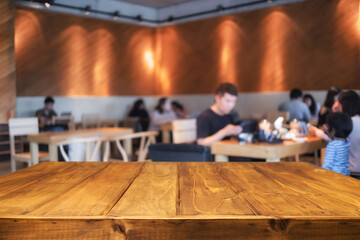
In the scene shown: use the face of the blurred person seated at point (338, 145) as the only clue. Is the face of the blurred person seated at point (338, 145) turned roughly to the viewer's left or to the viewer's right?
to the viewer's left

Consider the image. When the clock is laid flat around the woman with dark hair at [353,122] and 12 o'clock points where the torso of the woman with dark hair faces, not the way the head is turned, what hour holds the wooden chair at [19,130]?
The wooden chair is roughly at 12 o'clock from the woman with dark hair.

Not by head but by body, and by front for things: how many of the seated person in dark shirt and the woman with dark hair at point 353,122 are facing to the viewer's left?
1

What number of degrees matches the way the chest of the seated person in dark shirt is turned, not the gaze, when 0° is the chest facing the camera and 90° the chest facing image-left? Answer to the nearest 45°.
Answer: approximately 315°

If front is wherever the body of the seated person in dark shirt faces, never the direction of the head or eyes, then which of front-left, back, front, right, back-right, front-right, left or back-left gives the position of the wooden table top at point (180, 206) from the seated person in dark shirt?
front-right

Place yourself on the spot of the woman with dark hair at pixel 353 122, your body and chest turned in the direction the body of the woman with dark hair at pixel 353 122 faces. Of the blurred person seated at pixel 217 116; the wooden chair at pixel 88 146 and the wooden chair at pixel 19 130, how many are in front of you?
3

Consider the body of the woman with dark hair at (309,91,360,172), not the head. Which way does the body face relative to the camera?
to the viewer's left

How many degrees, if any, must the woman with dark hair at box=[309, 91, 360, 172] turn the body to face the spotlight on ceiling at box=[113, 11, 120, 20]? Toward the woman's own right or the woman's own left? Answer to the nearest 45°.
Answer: approximately 45° to the woman's own right

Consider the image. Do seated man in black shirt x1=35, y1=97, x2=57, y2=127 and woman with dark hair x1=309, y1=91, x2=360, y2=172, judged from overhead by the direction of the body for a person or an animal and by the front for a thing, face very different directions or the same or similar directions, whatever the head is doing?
very different directions

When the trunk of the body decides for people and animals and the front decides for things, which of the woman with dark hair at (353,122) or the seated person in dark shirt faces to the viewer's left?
the woman with dark hair

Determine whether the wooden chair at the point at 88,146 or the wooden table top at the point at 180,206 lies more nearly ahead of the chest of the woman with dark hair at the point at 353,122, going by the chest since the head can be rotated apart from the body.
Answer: the wooden chair
